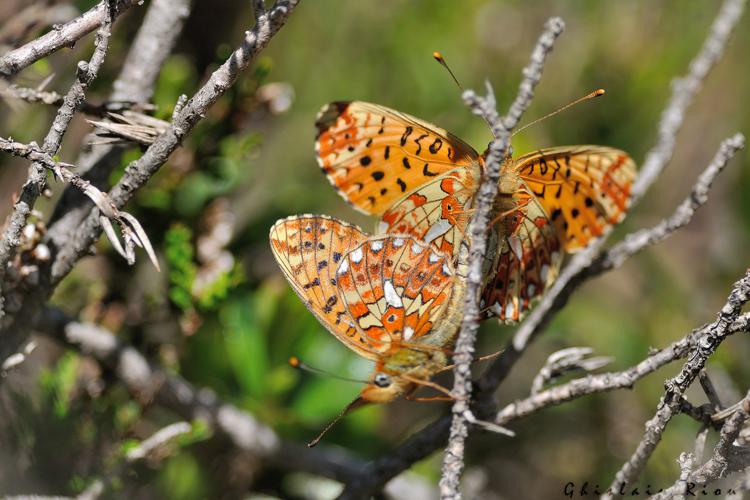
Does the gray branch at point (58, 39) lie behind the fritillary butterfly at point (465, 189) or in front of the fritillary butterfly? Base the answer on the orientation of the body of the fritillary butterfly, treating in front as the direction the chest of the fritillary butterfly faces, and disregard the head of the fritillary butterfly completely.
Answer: in front
